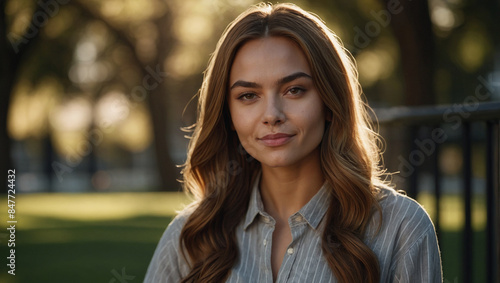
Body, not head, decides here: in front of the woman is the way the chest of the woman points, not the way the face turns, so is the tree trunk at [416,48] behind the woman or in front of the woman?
behind

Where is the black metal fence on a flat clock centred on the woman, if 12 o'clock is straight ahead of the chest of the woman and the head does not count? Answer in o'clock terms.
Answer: The black metal fence is roughly at 8 o'clock from the woman.

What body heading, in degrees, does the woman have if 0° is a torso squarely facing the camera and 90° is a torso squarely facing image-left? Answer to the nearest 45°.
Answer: approximately 0°

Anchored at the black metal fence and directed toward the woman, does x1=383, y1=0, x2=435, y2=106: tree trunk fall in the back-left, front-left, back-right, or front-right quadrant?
back-right
